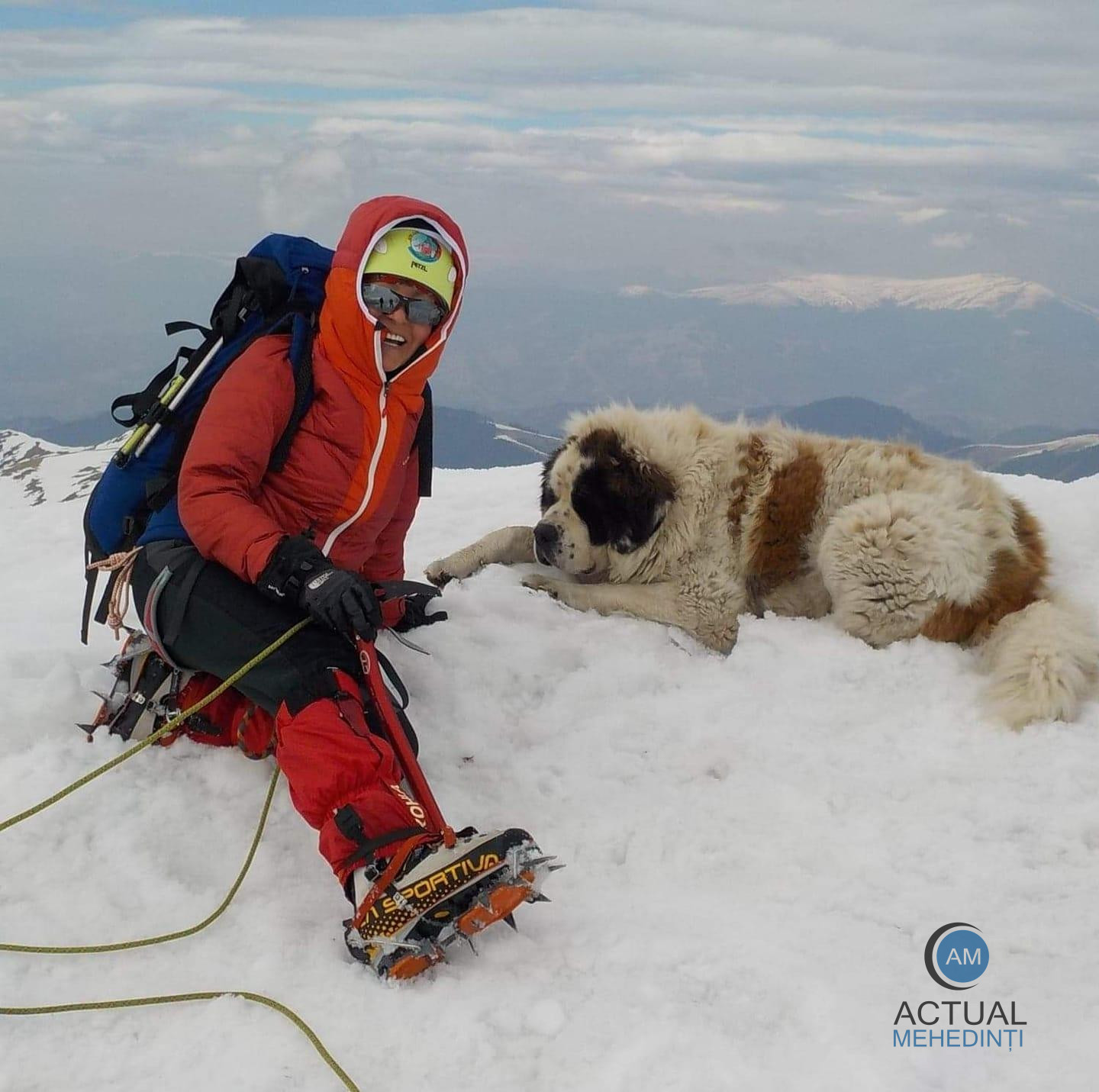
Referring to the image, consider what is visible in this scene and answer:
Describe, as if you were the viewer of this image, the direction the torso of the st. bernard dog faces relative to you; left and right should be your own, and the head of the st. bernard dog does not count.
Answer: facing to the left of the viewer

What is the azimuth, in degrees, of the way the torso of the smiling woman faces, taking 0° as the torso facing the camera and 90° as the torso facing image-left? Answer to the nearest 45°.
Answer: approximately 315°

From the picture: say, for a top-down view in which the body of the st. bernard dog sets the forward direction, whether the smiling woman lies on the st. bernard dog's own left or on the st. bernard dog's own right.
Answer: on the st. bernard dog's own left

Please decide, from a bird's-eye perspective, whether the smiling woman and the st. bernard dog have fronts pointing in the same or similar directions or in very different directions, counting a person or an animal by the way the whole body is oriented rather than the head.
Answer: very different directions

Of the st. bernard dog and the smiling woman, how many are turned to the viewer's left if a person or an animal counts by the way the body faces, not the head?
1

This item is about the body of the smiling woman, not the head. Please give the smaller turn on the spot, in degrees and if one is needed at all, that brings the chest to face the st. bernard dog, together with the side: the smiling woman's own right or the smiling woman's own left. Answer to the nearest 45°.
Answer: approximately 90° to the smiling woman's own left

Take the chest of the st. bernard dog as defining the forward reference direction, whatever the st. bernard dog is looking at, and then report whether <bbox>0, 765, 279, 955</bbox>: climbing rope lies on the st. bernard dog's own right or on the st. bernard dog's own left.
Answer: on the st. bernard dog's own left
